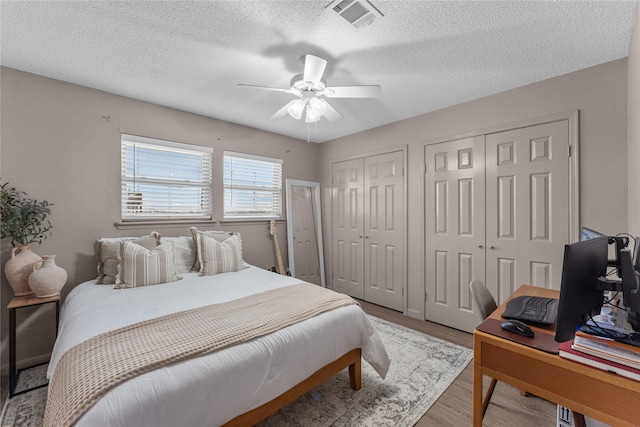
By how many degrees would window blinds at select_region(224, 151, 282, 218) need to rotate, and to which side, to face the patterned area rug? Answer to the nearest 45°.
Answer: approximately 45° to its right

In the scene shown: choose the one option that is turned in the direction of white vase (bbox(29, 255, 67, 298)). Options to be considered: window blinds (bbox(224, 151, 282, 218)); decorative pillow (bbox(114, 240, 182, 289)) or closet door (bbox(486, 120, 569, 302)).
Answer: the closet door

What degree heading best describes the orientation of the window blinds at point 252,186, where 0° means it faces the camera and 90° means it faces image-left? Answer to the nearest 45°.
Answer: approximately 315°

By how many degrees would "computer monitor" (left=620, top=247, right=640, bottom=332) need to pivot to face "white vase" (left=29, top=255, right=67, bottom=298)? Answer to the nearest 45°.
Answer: approximately 45° to its left

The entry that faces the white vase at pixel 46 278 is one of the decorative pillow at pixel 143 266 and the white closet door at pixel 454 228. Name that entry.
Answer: the white closet door

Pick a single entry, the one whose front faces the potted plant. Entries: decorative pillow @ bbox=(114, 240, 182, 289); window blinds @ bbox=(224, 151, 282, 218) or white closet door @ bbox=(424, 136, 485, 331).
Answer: the white closet door

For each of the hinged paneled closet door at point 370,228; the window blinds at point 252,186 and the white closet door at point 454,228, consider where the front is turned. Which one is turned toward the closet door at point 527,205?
the window blinds

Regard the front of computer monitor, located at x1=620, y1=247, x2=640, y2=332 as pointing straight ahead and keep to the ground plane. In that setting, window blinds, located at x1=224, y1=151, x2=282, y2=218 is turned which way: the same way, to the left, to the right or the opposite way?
the opposite way

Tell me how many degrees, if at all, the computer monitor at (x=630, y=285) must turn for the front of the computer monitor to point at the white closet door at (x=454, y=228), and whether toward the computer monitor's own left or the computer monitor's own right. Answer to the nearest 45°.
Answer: approximately 45° to the computer monitor's own right

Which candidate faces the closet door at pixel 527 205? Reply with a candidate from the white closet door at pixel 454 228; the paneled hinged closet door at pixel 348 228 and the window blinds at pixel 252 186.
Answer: the window blinds
